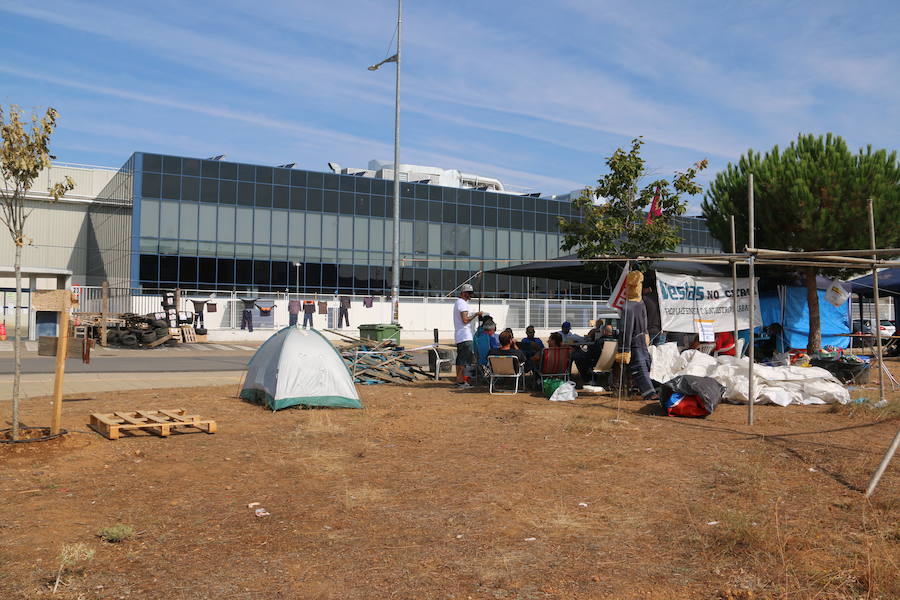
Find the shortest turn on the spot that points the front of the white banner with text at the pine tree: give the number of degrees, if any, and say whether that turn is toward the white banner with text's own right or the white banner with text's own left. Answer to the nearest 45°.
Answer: approximately 135° to the white banner with text's own left

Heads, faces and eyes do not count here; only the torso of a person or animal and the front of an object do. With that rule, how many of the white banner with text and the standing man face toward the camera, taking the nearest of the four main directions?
1

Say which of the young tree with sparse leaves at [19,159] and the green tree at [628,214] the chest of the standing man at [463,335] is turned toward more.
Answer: the green tree

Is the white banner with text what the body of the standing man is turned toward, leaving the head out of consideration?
yes

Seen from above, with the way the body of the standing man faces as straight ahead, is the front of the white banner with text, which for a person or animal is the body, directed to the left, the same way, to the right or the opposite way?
to the right

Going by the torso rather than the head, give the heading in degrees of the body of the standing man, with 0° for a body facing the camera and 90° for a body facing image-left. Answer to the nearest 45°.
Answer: approximately 270°

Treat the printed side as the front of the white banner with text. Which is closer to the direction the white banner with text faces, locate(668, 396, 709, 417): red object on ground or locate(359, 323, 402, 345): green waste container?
the red object on ground
